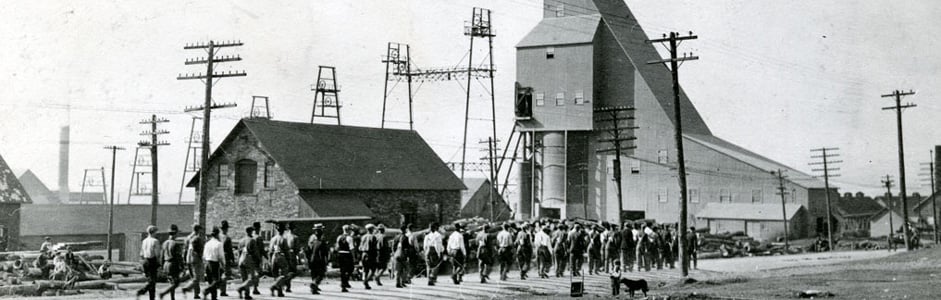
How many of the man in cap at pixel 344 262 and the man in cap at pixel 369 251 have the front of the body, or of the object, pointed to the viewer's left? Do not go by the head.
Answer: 0

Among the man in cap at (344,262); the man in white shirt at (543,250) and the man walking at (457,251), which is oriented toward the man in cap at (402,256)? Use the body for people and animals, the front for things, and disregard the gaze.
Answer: the man in cap at (344,262)

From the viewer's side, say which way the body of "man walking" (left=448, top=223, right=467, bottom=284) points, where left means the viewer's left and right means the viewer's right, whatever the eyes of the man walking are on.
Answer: facing away from the viewer and to the right of the viewer

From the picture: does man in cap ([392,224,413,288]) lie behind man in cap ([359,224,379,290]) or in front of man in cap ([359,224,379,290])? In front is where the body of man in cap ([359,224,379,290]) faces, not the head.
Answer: in front

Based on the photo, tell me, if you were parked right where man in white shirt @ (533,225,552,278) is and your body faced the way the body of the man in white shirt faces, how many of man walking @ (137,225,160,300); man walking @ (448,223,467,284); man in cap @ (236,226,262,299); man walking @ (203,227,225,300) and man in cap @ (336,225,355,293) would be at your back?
5
